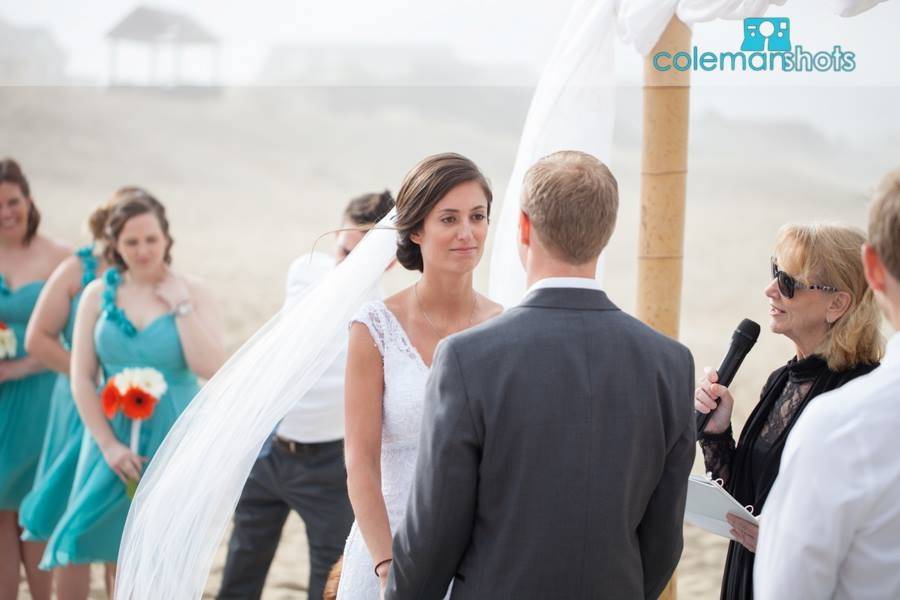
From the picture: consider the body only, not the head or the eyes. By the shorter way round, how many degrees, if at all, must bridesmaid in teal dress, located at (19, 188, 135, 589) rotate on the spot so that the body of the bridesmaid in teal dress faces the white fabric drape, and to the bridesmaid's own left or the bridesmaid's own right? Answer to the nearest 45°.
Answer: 0° — they already face it

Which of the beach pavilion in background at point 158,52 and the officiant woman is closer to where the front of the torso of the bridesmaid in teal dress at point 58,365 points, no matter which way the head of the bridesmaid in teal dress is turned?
the officiant woman

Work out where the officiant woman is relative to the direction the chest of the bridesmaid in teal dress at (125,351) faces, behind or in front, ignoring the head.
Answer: in front

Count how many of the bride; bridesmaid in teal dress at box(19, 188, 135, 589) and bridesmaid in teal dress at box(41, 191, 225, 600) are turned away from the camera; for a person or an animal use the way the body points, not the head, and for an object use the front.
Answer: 0

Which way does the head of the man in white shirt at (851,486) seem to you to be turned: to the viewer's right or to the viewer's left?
to the viewer's left

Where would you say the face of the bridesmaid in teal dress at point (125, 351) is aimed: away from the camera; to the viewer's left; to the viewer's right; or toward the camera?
toward the camera

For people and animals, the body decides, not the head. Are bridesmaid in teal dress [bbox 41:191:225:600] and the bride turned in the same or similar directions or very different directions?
same or similar directions

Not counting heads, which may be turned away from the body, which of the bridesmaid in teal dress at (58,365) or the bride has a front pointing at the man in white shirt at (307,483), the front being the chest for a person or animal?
the bridesmaid in teal dress

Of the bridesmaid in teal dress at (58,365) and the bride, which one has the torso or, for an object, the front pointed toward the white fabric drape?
the bridesmaid in teal dress

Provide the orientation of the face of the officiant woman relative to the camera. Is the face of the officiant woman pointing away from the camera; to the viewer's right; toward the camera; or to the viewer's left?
to the viewer's left

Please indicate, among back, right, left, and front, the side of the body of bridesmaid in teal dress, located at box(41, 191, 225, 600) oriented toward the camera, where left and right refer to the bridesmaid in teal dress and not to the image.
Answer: front

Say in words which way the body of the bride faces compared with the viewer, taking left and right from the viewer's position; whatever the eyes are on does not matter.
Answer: facing the viewer and to the right of the viewer

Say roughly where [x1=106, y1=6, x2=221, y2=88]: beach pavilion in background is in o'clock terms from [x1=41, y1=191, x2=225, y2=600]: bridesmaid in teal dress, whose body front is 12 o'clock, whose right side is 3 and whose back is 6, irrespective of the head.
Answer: The beach pavilion in background is roughly at 6 o'clock from the bridesmaid in teal dress.
